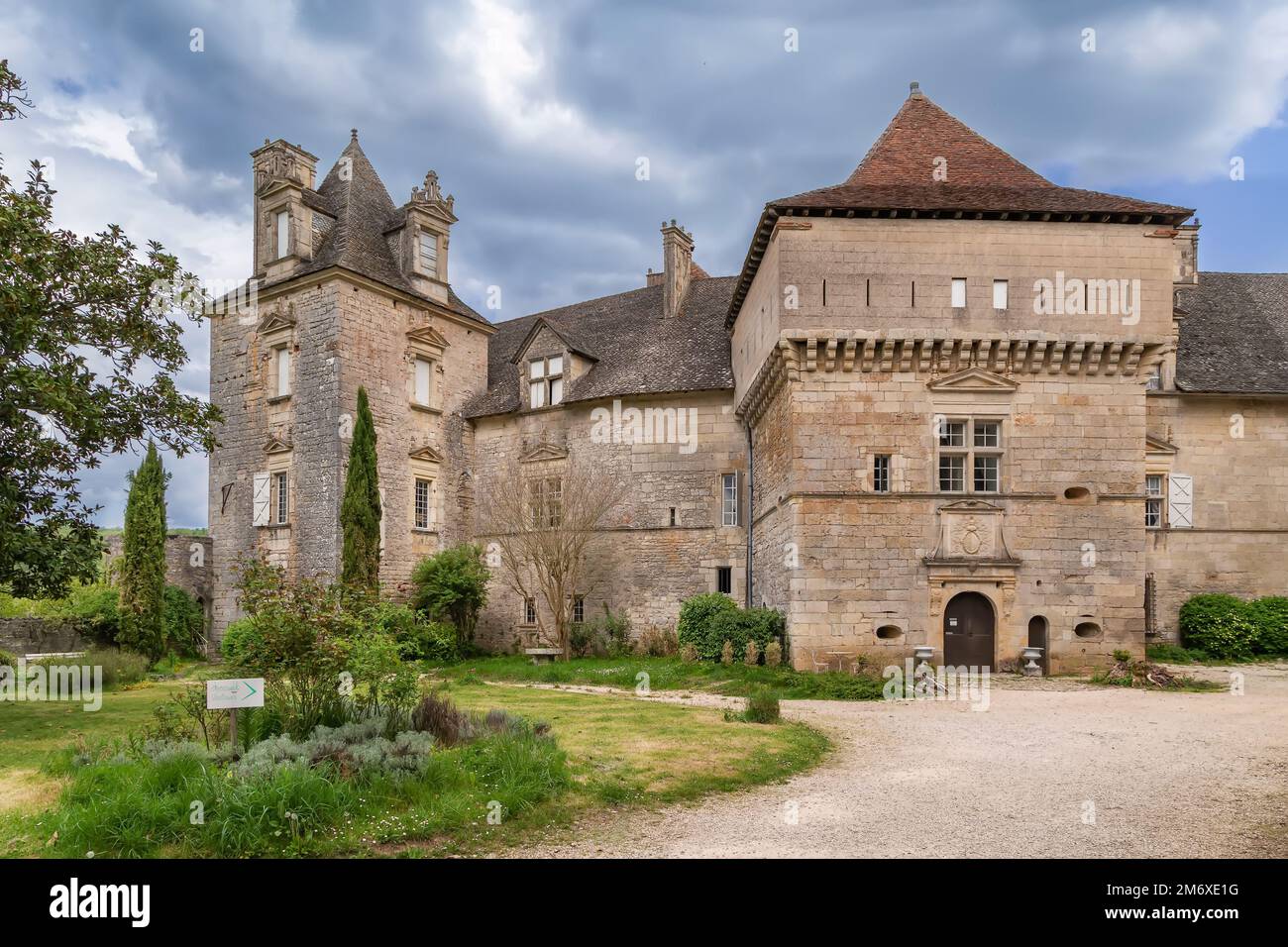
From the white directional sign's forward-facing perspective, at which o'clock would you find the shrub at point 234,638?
The shrub is roughly at 6 o'clock from the white directional sign.

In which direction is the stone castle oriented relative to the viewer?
toward the camera

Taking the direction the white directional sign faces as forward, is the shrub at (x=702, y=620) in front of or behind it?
behind

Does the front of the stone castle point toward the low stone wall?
no

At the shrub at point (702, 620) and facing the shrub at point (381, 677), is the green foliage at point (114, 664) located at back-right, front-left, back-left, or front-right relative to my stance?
front-right

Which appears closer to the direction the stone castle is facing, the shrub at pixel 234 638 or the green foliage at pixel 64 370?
the shrub

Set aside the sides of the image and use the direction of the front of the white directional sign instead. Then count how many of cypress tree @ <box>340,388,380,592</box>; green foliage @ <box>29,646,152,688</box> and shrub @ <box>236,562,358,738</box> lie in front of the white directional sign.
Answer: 0

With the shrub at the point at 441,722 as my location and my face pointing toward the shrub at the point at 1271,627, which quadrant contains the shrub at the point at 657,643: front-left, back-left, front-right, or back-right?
front-left

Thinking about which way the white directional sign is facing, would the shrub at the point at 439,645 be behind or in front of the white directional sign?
behind

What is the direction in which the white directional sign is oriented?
toward the camera

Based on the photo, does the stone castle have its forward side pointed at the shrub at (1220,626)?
no

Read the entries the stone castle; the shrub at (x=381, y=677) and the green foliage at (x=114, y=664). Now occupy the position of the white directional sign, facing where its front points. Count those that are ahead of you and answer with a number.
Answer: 0

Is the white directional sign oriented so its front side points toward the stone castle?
no

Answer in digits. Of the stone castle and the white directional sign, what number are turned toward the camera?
2
